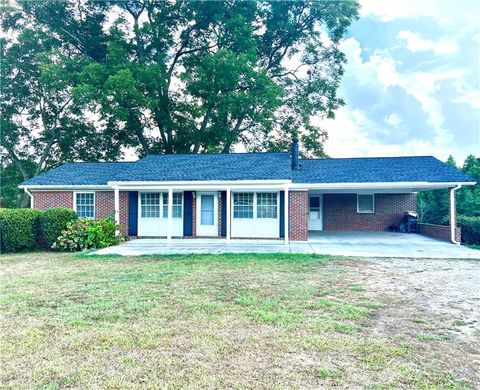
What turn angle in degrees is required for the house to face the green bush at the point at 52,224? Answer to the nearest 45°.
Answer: approximately 45° to its right

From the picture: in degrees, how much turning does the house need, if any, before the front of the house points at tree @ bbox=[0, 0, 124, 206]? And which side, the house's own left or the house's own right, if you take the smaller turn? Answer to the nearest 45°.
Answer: approximately 135° to the house's own right

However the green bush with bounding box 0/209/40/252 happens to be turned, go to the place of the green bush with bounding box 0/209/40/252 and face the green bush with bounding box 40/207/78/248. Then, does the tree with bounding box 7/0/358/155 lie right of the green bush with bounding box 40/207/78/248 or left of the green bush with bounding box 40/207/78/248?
left

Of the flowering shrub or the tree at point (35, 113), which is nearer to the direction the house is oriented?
the flowering shrub

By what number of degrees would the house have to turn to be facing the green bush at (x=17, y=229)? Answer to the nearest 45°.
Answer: approximately 45° to its right

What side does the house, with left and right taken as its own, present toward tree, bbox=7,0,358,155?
back

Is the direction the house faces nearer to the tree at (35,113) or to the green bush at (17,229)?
the green bush

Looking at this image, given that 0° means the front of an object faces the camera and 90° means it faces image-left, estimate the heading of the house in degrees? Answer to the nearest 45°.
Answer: approximately 0°
